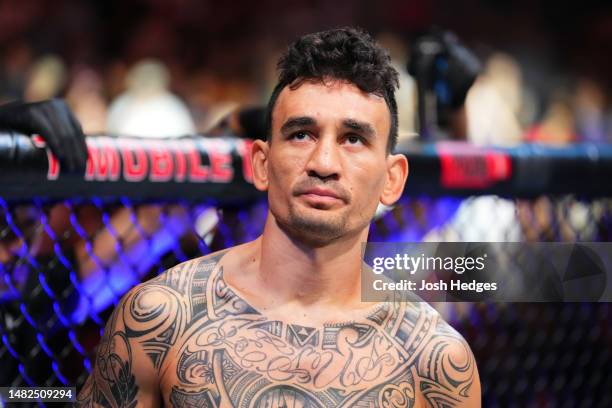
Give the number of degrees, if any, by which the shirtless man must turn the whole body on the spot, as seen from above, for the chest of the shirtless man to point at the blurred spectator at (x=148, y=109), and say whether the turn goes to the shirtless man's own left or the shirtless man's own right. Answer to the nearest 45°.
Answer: approximately 180°

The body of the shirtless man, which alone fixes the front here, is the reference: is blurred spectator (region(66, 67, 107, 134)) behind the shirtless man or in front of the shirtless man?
behind

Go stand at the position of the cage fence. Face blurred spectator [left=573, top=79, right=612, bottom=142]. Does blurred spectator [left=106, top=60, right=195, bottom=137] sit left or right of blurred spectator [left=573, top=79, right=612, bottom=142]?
left

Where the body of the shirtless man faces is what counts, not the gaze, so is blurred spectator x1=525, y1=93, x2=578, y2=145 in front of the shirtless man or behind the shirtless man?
behind

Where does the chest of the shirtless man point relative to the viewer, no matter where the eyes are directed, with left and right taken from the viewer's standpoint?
facing the viewer

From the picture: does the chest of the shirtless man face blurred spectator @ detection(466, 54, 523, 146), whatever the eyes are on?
no

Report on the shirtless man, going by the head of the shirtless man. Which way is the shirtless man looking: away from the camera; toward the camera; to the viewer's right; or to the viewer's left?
toward the camera

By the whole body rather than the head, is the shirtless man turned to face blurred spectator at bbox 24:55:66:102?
no

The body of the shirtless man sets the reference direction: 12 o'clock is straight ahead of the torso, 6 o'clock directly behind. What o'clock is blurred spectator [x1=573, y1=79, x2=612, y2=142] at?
The blurred spectator is roughly at 7 o'clock from the shirtless man.
